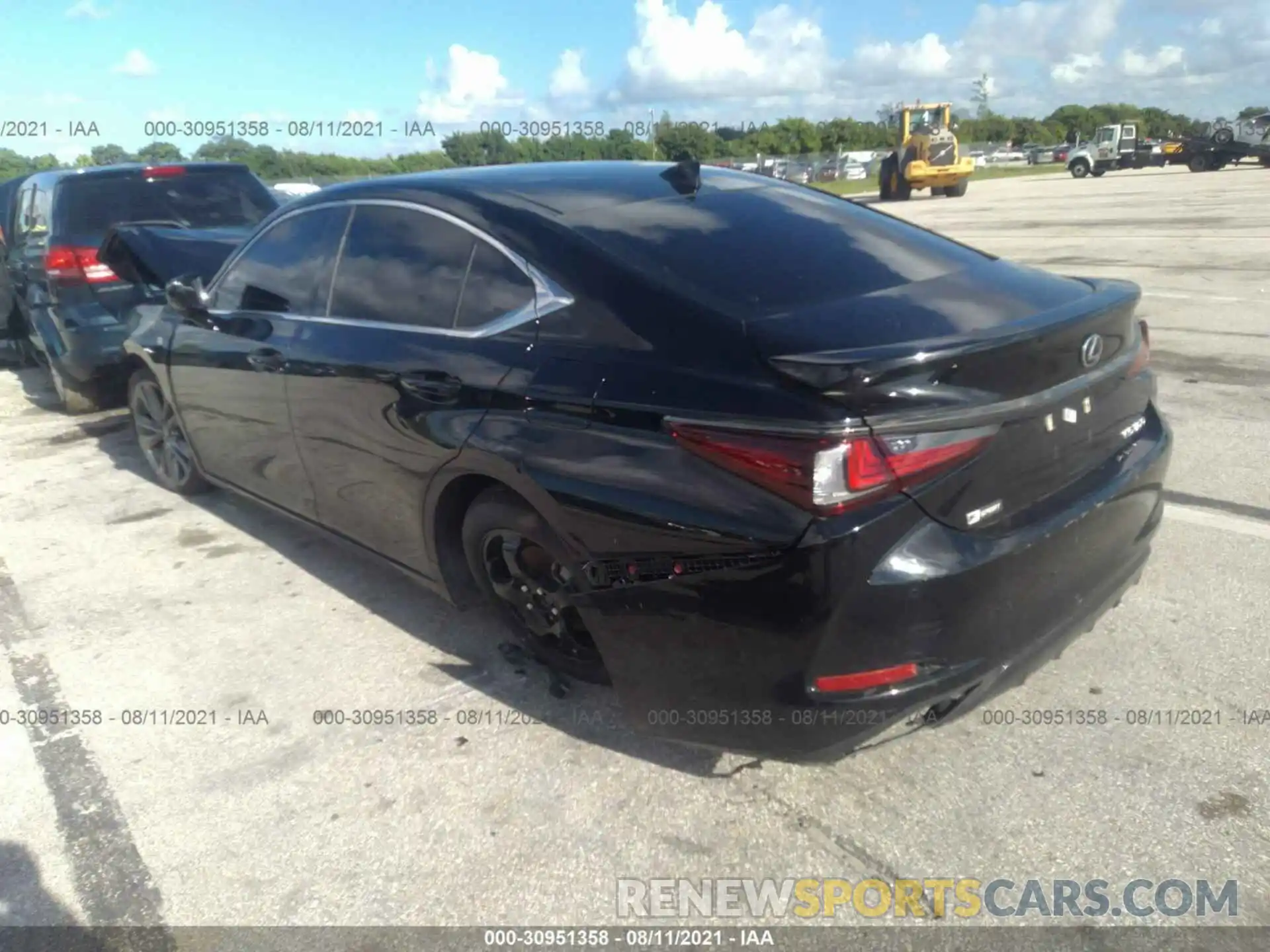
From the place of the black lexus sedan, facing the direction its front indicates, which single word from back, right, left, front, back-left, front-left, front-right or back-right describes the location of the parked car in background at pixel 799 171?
front-right

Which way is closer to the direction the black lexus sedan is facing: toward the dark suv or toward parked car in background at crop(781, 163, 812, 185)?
the dark suv

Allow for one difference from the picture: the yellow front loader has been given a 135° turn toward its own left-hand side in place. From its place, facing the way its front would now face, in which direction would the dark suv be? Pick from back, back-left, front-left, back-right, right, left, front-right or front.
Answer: front

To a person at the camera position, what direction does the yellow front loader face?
facing away from the viewer and to the left of the viewer

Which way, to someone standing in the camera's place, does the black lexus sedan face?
facing away from the viewer and to the left of the viewer

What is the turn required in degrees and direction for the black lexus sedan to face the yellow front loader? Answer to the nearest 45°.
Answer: approximately 45° to its right

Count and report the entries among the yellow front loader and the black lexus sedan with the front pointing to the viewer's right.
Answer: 0

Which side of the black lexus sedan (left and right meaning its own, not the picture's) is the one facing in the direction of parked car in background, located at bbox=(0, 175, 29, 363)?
front

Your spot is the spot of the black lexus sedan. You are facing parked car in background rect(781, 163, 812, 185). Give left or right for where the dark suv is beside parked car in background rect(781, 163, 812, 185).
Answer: left
